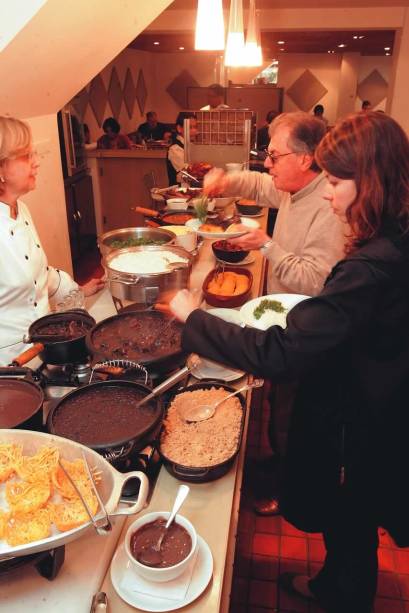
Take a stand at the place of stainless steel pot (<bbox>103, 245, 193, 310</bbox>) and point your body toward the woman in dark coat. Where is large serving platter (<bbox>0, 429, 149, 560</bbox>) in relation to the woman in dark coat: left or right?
right

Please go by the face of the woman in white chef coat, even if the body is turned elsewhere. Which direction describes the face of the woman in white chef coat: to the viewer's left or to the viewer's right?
to the viewer's right

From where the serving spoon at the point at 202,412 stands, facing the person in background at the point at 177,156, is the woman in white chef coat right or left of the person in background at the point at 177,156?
left

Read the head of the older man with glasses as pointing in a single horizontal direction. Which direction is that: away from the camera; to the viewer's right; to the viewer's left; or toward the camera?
to the viewer's left

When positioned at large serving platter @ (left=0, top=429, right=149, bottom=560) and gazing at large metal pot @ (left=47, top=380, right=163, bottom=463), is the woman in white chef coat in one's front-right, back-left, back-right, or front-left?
front-left

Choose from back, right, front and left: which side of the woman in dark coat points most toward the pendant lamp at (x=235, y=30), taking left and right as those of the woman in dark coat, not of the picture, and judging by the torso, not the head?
right

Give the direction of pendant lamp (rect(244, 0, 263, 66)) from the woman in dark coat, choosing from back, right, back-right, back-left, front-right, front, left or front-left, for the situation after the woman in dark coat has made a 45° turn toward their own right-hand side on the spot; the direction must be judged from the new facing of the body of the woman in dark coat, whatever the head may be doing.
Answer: front-right

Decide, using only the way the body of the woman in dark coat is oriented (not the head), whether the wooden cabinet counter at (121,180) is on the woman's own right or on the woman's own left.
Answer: on the woman's own right

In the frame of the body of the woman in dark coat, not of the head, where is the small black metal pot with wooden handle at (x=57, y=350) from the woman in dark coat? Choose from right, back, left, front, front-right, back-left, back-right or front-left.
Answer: front

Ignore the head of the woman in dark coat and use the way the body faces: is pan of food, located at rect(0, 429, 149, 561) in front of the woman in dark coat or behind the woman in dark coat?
in front

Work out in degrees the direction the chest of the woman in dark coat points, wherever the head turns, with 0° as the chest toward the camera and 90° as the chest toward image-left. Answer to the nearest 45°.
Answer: approximately 90°

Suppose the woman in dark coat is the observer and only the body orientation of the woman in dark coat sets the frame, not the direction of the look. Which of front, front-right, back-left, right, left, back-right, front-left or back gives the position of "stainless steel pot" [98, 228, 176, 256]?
front-right

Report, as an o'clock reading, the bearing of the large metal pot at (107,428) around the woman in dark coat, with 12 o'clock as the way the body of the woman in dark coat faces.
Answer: The large metal pot is roughly at 11 o'clock from the woman in dark coat.
